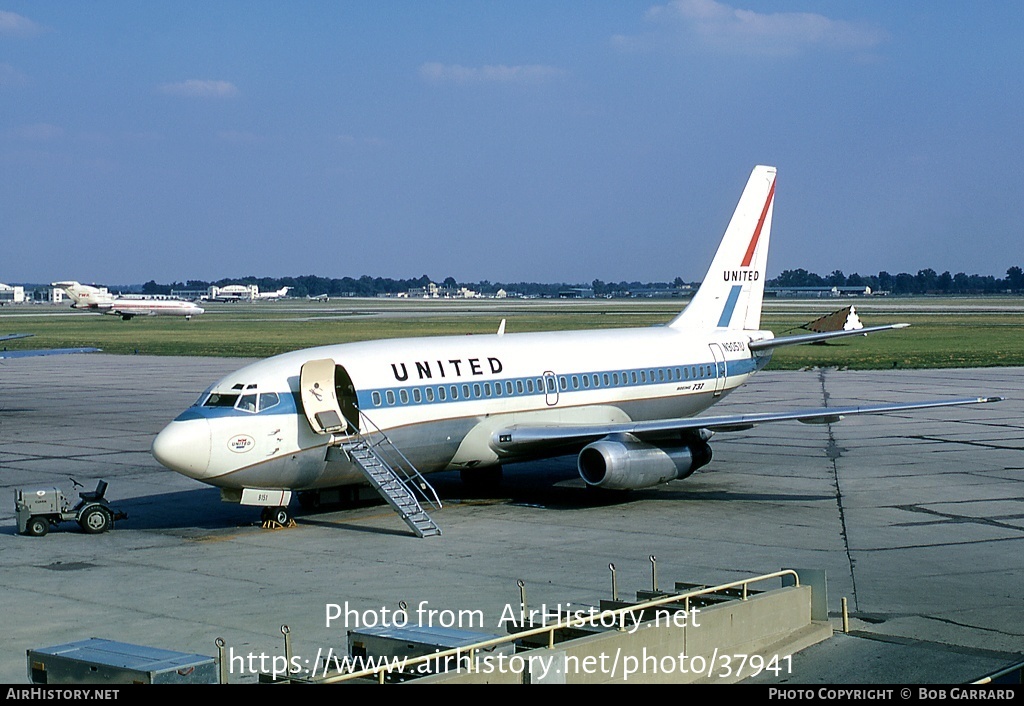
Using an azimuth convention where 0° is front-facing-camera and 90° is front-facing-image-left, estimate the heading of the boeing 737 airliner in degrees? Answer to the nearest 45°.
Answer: approximately 45°

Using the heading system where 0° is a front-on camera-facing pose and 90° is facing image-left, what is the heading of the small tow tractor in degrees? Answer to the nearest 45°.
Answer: approximately 90°

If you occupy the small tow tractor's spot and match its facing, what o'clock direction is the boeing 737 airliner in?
The boeing 737 airliner is roughly at 6 o'clock from the small tow tractor.

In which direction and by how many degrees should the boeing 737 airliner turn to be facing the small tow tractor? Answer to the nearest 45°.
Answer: approximately 45° to its right

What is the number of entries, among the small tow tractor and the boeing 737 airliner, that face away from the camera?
0
